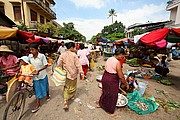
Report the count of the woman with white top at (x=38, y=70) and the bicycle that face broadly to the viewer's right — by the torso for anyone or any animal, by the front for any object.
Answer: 0

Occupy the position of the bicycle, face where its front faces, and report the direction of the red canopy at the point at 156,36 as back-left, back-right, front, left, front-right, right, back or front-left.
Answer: back-left

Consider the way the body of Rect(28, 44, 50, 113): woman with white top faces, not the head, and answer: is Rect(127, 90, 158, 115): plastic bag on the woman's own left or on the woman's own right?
on the woman's own left

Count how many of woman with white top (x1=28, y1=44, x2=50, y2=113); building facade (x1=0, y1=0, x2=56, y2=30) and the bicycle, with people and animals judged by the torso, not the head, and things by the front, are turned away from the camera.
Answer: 0

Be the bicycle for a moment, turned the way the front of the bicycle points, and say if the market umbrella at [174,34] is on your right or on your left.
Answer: on your left

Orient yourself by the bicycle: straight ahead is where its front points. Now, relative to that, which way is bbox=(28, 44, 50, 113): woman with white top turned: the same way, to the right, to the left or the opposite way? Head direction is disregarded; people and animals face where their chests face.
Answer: the same way

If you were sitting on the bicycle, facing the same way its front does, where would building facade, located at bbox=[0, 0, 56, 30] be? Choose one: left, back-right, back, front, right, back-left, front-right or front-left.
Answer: back-right

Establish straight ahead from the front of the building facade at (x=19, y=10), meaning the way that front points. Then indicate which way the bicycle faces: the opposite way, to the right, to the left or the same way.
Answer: to the right

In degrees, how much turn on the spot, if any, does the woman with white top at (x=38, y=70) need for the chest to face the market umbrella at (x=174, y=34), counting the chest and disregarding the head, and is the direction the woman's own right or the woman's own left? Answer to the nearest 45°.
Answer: approximately 135° to the woman's own left

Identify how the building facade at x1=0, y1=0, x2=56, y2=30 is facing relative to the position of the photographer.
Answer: facing the viewer and to the right of the viewer

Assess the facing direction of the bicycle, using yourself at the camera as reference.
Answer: facing the viewer and to the left of the viewer

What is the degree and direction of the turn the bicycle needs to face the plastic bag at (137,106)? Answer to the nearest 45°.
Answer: approximately 135° to its left

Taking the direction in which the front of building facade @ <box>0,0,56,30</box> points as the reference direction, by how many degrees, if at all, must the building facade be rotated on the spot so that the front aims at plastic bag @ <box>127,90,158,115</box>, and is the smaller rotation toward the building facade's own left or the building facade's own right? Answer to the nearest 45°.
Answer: approximately 45° to the building facade's own right

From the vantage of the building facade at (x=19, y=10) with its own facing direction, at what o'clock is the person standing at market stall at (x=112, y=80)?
The person standing at market stall is roughly at 1 o'clock from the building facade.

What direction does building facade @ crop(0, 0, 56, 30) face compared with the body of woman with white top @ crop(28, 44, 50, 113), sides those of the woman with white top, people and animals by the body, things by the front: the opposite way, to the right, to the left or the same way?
to the left
